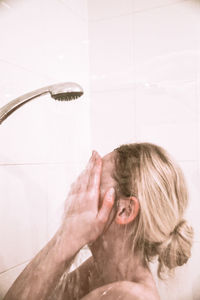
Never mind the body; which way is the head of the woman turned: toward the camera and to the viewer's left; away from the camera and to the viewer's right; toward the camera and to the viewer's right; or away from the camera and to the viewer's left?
away from the camera and to the viewer's left

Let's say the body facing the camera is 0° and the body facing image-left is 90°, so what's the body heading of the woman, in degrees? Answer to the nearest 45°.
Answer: approximately 90°
